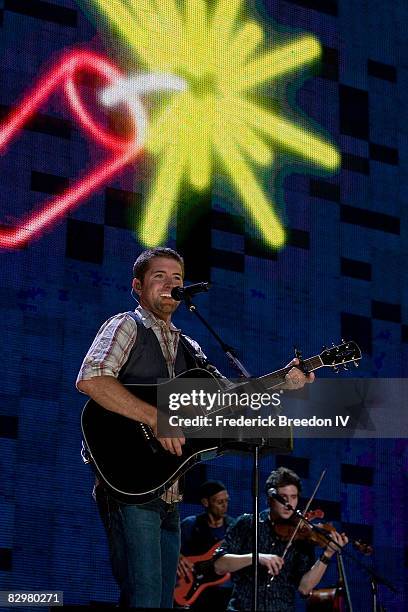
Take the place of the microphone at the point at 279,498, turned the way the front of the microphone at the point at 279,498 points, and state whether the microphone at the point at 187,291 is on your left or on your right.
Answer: on your left

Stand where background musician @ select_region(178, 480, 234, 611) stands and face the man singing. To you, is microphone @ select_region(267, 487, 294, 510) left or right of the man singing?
left

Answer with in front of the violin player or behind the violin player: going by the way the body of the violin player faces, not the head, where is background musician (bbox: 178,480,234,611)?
behind

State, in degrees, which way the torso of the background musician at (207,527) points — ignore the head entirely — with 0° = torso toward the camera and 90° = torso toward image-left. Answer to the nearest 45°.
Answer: approximately 315°

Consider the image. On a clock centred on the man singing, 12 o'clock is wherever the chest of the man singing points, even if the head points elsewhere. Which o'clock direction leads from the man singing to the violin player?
The violin player is roughly at 8 o'clock from the man singing.

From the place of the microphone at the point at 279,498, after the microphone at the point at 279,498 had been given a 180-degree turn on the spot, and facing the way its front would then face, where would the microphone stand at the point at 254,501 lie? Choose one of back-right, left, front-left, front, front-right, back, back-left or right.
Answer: right

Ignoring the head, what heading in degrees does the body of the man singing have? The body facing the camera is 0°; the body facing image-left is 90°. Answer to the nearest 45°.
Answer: approximately 315°
